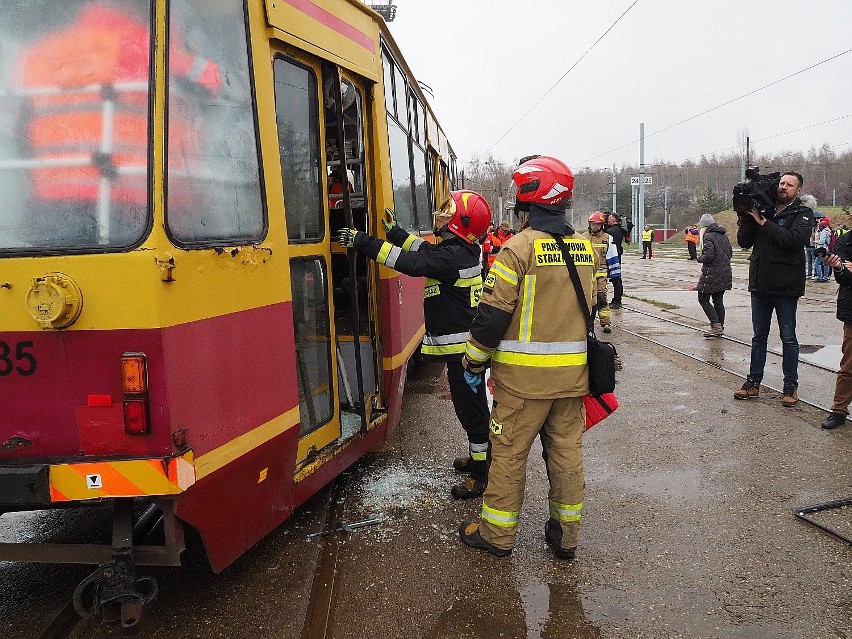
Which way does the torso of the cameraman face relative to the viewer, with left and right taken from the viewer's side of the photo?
facing the viewer and to the left of the viewer

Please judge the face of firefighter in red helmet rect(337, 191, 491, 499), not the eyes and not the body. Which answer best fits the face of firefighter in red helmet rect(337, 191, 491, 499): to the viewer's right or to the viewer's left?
to the viewer's left

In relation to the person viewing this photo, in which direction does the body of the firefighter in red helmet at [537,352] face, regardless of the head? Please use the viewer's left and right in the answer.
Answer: facing away from the viewer and to the left of the viewer

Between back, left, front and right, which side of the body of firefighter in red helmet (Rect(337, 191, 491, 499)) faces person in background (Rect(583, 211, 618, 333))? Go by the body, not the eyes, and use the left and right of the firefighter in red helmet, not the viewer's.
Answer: right

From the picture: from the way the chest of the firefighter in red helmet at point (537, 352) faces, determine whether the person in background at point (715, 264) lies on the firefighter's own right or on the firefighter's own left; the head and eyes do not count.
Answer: on the firefighter's own right

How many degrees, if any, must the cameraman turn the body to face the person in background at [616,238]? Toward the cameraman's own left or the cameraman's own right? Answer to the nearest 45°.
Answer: approximately 90° to the cameraman's own right

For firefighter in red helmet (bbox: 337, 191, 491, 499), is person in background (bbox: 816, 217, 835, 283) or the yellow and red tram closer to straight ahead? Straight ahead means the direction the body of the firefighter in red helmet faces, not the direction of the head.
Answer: the yellow and red tram

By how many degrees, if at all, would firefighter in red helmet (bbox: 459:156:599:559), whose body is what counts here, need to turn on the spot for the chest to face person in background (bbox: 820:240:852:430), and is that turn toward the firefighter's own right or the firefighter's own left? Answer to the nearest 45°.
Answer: approximately 90° to the firefighter's own right

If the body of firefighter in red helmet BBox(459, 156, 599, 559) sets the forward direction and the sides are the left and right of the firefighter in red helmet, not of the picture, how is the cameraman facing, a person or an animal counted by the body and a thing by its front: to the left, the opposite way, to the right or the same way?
to the left

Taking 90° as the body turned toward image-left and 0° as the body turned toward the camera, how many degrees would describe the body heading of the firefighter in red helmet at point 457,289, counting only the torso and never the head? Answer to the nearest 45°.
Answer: approximately 90°

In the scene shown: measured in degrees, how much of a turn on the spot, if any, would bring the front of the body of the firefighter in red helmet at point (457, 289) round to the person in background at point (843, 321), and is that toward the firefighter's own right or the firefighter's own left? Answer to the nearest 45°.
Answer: approximately 180°
